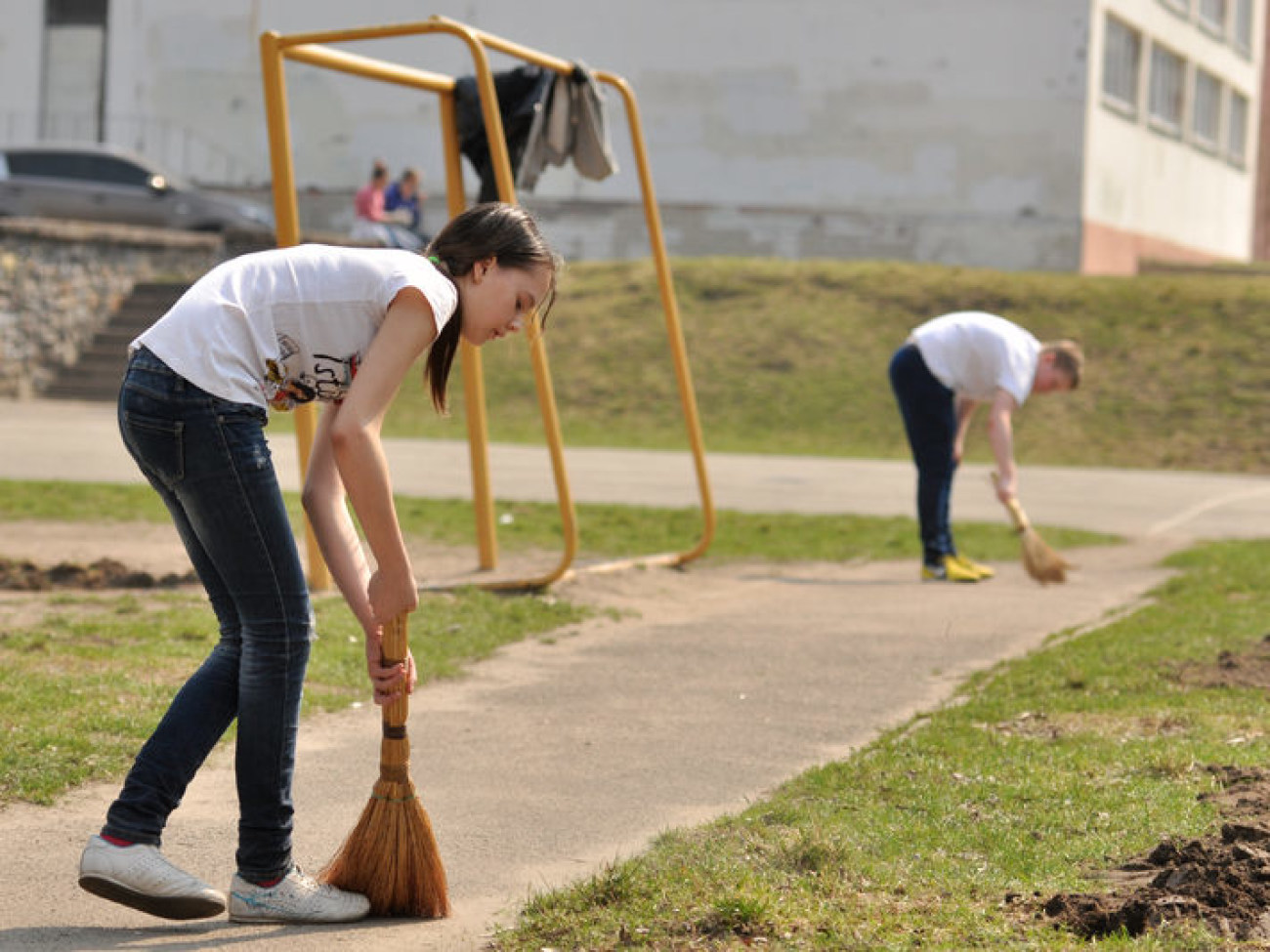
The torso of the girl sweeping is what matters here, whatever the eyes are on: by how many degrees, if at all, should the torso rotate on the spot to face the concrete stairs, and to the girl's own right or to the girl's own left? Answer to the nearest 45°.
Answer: approximately 90° to the girl's own left

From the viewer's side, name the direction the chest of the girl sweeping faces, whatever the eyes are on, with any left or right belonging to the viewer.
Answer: facing to the right of the viewer

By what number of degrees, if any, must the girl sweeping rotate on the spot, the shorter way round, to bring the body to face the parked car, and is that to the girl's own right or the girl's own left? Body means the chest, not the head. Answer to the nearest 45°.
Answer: approximately 90° to the girl's own left

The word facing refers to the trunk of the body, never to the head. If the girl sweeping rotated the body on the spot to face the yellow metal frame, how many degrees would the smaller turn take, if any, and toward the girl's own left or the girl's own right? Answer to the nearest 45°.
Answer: approximately 90° to the girl's own left
